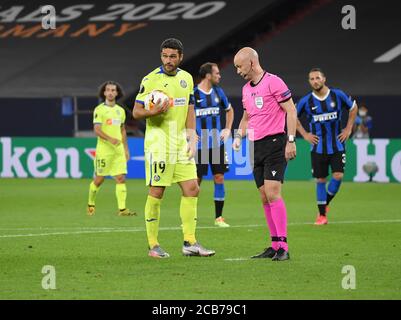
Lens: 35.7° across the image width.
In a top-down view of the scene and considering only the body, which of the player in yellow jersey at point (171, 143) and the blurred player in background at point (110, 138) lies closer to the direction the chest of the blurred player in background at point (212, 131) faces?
the player in yellow jersey

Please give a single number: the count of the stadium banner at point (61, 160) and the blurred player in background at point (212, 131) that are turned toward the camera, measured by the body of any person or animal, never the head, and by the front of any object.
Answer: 2

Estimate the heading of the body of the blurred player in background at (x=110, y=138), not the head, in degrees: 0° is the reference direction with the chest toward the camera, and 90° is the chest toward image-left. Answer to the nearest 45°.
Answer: approximately 315°

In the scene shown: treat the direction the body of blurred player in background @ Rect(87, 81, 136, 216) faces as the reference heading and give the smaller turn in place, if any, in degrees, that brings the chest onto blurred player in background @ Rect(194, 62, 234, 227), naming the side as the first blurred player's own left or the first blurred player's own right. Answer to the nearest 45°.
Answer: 0° — they already face them

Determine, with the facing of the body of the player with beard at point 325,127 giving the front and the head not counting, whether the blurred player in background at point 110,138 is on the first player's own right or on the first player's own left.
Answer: on the first player's own right

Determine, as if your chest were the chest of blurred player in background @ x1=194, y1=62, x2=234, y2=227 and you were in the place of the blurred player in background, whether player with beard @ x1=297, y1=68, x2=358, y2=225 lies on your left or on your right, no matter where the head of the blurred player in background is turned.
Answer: on your left

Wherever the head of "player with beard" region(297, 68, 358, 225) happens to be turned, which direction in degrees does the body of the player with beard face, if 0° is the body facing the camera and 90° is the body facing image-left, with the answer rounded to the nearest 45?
approximately 0°
